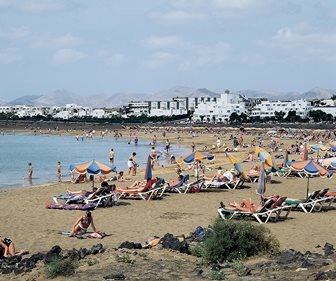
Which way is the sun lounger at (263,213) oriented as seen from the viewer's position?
to the viewer's left

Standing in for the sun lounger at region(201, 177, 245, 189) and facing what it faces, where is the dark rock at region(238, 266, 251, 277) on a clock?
The dark rock is roughly at 9 o'clock from the sun lounger.

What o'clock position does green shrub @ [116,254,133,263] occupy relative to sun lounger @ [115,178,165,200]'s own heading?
The green shrub is roughly at 9 o'clock from the sun lounger.

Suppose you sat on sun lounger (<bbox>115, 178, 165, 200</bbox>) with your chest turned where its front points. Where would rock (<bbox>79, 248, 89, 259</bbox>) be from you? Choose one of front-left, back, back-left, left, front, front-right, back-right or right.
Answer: left

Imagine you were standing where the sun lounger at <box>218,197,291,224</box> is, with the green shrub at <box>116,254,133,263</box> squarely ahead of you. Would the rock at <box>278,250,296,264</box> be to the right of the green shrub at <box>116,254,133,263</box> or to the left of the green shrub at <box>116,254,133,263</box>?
left

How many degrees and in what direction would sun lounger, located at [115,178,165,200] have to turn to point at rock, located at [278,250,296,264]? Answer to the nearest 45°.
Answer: approximately 90° to its left

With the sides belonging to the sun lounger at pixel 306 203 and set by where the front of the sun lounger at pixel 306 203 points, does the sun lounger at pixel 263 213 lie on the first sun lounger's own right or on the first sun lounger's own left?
on the first sun lounger's own left

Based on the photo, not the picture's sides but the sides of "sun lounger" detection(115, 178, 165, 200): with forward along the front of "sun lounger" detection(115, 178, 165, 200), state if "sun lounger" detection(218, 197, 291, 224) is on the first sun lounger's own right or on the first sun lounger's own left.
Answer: on the first sun lounger's own left

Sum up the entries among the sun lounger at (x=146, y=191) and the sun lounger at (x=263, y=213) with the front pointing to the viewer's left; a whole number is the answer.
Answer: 2

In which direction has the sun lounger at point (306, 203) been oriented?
to the viewer's left

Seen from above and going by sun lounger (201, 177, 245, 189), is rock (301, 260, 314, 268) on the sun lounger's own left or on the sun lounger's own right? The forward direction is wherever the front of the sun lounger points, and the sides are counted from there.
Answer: on the sun lounger's own left

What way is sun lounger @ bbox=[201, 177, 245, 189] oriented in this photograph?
to the viewer's left

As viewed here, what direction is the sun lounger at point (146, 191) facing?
to the viewer's left

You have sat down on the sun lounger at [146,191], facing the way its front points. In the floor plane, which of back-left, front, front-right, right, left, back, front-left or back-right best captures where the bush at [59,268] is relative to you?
left

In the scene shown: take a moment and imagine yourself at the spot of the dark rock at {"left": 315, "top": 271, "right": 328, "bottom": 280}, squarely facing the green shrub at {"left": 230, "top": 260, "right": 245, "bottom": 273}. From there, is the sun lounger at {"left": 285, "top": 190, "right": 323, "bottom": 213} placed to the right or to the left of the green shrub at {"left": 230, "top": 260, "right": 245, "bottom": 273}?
right
